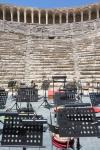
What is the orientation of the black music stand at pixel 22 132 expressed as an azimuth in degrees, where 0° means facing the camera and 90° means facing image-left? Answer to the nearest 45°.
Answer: approximately 0°

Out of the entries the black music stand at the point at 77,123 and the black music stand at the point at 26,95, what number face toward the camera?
2

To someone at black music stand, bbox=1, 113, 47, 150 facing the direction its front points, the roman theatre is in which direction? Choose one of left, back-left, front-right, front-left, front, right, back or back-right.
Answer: back

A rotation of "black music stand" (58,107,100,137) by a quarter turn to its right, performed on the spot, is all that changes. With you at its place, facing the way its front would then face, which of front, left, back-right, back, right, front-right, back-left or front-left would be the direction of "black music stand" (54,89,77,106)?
right

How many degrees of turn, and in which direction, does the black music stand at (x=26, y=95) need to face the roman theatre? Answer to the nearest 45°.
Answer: approximately 180°

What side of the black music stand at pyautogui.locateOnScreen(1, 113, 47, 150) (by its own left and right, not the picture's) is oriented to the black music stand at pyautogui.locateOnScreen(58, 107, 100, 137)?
left

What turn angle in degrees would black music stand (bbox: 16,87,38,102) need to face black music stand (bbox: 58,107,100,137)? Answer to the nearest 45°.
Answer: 0° — it already faces it

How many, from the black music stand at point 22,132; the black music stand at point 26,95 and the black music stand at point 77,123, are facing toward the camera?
3

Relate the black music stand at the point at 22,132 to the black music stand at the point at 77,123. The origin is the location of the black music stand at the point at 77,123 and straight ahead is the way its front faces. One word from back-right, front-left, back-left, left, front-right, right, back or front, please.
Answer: right

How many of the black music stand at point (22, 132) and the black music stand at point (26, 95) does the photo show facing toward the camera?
2

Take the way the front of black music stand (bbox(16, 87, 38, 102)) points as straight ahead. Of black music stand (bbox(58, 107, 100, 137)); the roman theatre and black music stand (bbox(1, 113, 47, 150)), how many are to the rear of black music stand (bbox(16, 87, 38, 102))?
1
